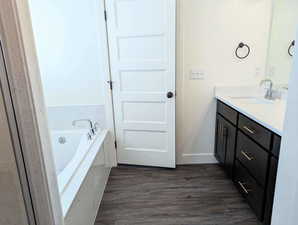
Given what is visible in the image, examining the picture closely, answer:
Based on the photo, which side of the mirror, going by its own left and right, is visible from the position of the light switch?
front

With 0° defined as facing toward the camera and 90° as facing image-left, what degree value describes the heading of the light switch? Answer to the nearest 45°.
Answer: approximately 0°

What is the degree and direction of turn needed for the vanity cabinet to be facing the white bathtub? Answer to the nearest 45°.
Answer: approximately 45° to its right

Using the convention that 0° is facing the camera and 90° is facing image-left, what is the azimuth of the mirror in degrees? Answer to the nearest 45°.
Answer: approximately 45°

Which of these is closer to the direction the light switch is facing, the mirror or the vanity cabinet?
the vanity cabinet

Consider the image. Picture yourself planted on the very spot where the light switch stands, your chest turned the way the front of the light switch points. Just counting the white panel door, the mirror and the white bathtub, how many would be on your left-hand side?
1

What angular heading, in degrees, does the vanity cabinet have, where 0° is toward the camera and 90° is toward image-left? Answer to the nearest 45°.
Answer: approximately 45°

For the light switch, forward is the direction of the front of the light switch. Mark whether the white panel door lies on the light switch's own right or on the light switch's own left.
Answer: on the light switch's own right

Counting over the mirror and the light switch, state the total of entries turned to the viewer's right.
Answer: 0

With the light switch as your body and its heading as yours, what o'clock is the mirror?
The mirror is roughly at 9 o'clock from the light switch.

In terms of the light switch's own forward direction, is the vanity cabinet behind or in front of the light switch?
in front
